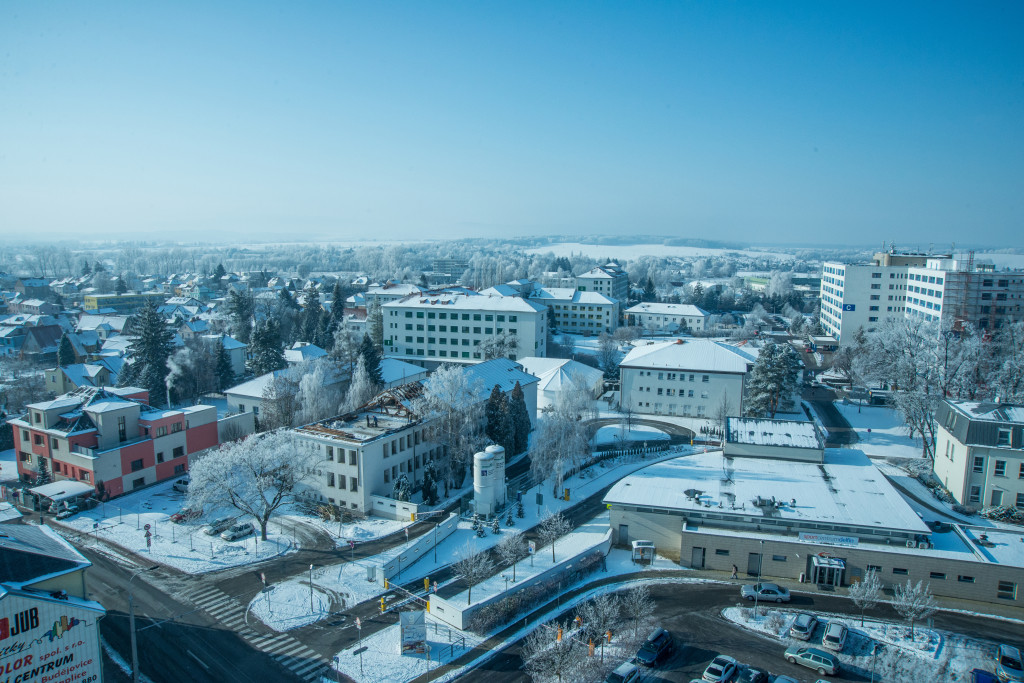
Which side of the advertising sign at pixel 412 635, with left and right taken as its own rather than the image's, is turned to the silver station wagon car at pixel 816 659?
left

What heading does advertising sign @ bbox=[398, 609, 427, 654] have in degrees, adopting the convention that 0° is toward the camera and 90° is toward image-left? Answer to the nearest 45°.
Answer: approximately 0°

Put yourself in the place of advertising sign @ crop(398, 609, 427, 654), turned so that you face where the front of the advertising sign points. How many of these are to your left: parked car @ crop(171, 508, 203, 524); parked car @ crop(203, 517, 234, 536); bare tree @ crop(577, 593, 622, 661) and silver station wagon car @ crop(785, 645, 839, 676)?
2

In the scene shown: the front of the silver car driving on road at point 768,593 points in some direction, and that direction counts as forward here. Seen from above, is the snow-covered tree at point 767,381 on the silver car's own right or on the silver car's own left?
on the silver car's own right

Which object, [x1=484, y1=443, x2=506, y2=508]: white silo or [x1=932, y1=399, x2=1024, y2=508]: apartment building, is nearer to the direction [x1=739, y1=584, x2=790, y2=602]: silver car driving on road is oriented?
the white silo

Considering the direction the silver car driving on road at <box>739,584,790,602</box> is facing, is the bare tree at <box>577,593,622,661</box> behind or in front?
in front

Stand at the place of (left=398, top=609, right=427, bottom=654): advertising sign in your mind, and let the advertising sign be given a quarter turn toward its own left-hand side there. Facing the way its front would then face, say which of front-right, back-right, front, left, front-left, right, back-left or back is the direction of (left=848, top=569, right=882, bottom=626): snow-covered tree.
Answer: front

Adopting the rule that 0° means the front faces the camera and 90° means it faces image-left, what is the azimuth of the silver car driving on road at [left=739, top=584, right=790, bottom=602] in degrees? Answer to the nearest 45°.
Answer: approximately 90°

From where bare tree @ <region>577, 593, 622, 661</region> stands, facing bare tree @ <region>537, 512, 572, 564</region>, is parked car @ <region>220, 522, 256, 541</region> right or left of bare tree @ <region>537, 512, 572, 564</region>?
left

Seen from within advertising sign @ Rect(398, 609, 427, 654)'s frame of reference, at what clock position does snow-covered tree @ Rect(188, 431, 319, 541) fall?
The snow-covered tree is roughly at 5 o'clock from the advertising sign.

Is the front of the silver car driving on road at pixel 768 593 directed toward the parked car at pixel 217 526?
yes
